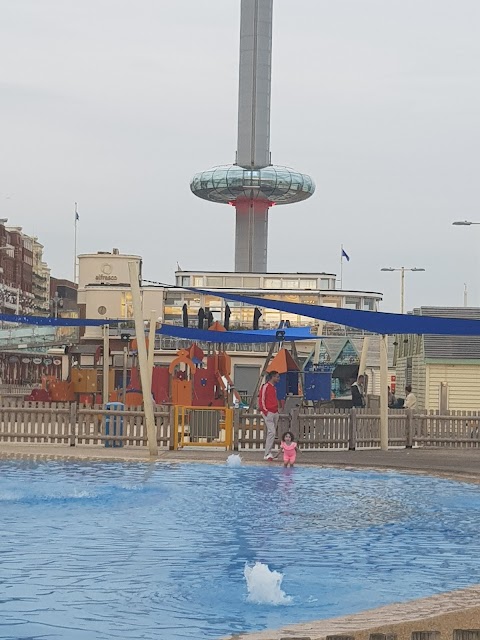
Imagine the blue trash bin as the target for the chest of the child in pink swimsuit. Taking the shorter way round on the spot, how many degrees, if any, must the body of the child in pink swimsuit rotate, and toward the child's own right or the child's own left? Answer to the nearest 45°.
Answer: approximately 135° to the child's own right

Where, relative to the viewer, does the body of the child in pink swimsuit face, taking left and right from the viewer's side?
facing the viewer

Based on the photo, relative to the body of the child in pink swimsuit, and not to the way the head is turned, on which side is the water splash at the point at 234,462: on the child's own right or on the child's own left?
on the child's own right

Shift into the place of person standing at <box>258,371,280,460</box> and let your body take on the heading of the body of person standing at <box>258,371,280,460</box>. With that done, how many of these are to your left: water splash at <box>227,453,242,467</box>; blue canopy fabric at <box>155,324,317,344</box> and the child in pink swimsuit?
1

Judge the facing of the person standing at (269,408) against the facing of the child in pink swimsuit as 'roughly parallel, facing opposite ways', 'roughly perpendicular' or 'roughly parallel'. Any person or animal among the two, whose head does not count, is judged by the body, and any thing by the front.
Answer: roughly perpendicular

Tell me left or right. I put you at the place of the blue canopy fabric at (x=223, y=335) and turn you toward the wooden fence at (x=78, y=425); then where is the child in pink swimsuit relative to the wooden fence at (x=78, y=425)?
left

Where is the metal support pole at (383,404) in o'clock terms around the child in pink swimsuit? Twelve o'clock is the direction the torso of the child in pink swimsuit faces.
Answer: The metal support pole is roughly at 7 o'clock from the child in pink swimsuit.
